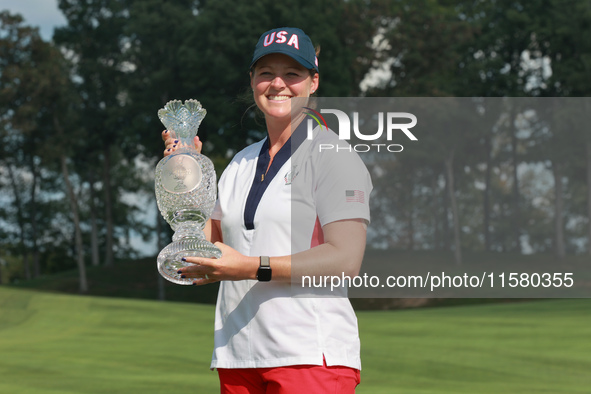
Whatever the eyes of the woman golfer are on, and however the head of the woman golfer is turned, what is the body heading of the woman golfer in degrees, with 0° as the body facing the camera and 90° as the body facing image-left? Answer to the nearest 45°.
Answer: approximately 45°

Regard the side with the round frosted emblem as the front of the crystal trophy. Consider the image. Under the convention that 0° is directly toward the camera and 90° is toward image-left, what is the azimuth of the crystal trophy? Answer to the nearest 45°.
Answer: approximately 0°
